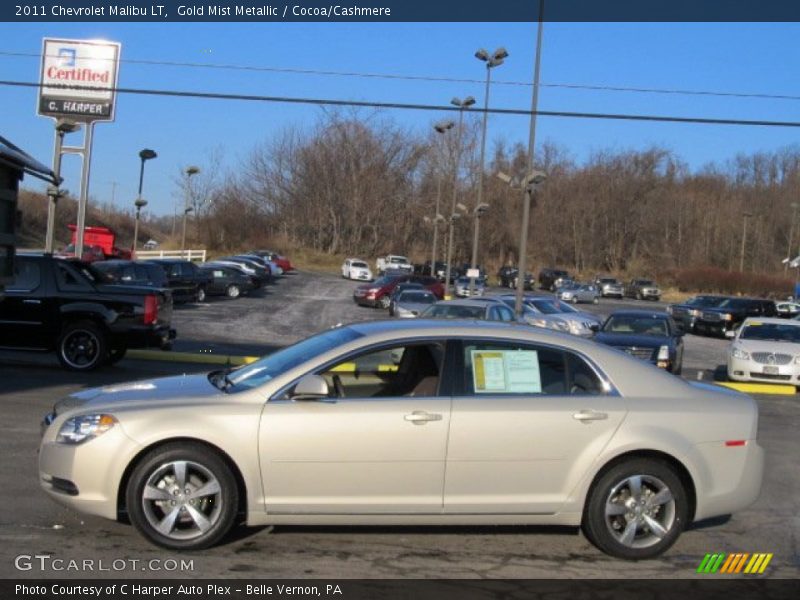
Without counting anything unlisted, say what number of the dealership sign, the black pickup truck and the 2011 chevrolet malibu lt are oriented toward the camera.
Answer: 1

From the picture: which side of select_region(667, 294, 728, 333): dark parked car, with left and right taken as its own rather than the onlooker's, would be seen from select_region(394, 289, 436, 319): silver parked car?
front

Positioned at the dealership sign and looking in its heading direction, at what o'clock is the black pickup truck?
The black pickup truck is roughly at 12 o'clock from the dealership sign.

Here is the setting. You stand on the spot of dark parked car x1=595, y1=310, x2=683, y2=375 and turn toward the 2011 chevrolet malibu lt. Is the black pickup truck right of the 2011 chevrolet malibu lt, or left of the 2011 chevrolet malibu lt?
right

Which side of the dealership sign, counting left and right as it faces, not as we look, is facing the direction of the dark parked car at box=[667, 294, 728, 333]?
left

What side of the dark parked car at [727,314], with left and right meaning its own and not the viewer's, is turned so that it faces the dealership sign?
front

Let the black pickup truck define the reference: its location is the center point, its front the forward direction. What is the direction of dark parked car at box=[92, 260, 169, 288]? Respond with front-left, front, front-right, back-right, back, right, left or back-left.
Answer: right

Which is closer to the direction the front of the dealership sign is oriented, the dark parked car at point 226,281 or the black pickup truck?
the black pickup truck

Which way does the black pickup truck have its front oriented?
to the viewer's left

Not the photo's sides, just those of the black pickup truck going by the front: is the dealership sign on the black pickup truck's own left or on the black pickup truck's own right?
on the black pickup truck's own right

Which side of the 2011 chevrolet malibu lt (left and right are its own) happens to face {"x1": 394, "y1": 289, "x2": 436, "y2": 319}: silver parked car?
right
